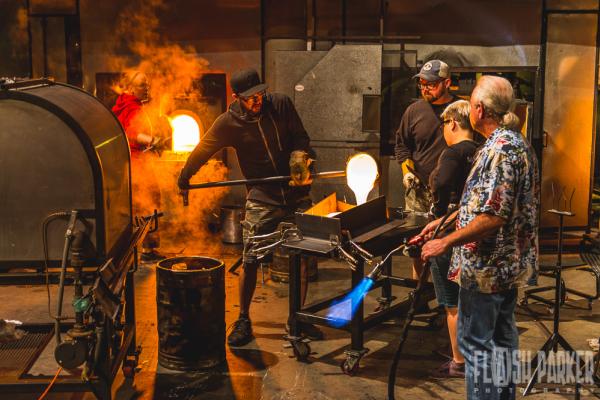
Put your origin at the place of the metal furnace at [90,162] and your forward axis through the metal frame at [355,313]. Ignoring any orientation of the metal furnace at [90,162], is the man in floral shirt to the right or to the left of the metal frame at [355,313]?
right

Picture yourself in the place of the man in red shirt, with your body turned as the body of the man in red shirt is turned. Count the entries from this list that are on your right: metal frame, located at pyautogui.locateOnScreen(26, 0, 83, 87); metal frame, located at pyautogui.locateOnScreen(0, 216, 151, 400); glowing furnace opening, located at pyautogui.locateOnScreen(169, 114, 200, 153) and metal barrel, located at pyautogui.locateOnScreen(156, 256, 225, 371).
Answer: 2

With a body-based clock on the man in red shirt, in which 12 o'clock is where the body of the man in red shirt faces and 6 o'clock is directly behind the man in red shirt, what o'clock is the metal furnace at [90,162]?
The metal furnace is roughly at 3 o'clock from the man in red shirt.

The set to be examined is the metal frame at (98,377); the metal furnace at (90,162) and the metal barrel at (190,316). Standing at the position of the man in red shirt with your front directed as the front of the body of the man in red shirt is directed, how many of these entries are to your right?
3

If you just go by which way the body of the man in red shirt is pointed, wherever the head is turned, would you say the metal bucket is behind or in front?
in front

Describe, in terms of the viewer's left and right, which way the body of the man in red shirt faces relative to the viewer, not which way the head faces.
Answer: facing to the right of the viewer

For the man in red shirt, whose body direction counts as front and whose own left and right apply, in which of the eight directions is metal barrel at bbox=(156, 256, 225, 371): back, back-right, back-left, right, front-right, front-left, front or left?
right

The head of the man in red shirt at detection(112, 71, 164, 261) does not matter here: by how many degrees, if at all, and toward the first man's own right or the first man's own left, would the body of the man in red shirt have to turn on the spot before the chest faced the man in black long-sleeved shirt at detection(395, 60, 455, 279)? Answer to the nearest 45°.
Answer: approximately 45° to the first man's own right

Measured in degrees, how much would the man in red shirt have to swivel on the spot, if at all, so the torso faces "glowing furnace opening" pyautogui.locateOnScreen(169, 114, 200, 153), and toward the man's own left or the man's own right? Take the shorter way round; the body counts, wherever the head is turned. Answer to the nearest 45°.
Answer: approximately 45° to the man's own left

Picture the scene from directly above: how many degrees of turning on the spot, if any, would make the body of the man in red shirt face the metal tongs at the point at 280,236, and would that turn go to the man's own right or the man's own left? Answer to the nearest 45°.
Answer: approximately 90° to the man's own right

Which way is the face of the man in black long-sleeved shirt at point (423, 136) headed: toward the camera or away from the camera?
toward the camera

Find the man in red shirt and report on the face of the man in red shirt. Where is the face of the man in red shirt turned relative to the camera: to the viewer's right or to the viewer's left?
to the viewer's right
